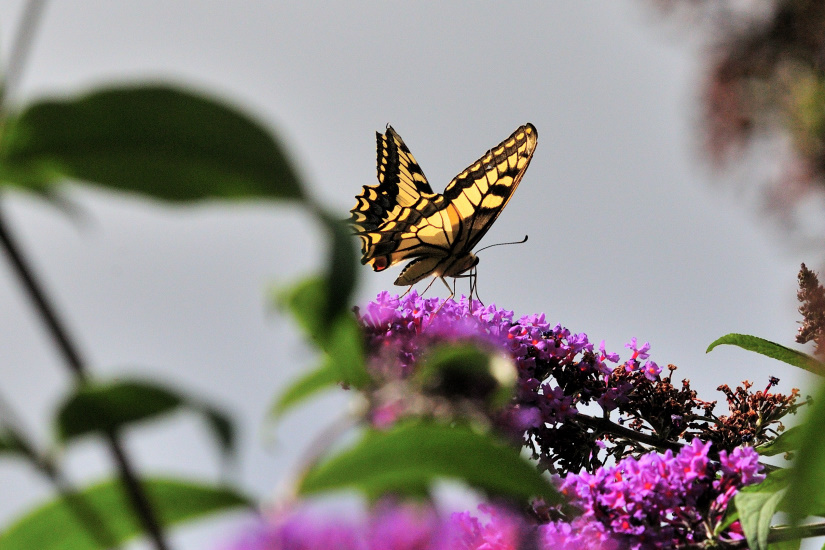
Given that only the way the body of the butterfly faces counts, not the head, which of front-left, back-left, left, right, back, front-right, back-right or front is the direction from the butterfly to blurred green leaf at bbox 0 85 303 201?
right

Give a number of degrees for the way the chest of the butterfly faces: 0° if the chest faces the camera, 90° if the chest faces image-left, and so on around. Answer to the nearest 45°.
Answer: approximately 270°

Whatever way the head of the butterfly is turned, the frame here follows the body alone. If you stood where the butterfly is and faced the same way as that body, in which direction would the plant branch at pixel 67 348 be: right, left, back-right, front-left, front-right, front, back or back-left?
right

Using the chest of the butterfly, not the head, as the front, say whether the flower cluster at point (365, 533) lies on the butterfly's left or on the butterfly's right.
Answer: on the butterfly's right

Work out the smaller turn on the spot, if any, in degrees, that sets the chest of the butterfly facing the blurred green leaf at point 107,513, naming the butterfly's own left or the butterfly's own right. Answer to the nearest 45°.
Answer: approximately 90° to the butterfly's own right

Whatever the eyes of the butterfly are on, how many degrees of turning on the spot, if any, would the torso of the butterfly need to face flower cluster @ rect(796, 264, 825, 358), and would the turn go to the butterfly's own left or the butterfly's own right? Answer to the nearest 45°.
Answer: approximately 45° to the butterfly's own right

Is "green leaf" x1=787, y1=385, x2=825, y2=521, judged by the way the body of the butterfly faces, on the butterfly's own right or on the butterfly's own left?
on the butterfly's own right

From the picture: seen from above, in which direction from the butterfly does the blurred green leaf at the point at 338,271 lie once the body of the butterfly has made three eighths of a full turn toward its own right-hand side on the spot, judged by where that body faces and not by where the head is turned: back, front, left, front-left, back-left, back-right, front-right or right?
front-left

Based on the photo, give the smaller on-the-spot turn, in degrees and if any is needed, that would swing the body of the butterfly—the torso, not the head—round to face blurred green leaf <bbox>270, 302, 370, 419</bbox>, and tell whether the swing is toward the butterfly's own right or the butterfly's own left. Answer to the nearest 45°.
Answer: approximately 90° to the butterfly's own right

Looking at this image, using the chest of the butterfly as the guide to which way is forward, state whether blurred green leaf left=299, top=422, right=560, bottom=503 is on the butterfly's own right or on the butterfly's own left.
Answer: on the butterfly's own right
